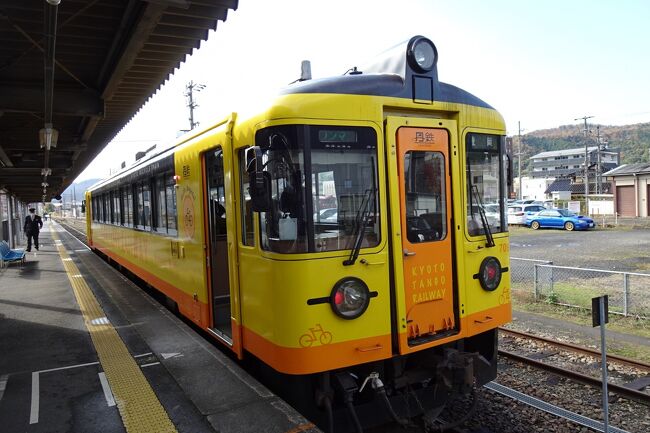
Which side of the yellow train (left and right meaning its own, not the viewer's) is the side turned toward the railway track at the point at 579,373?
left

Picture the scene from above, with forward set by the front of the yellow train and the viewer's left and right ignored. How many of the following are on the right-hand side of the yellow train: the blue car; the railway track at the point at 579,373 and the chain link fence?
0

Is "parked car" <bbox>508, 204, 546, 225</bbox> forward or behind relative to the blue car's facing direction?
behind

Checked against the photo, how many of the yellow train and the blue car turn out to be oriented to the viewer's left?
0

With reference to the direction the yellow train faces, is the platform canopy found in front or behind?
behind

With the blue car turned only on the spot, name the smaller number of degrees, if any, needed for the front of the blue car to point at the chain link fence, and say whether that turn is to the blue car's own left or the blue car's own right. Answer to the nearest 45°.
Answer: approximately 45° to the blue car's own right

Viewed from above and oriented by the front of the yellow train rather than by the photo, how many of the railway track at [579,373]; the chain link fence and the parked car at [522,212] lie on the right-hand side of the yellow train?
0

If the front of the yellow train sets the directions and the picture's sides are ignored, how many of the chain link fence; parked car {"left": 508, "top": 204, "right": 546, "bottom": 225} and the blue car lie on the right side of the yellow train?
0

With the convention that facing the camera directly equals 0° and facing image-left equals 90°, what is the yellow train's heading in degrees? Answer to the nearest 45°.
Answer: approximately 315°

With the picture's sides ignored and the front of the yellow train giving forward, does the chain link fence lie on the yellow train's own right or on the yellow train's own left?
on the yellow train's own left

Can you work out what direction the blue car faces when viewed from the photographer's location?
facing the viewer and to the right of the viewer

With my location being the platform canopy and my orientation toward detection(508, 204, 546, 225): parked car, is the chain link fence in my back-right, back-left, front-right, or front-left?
front-right
